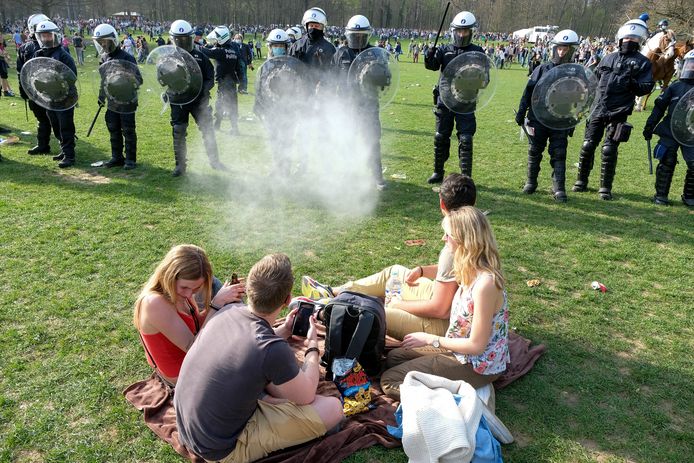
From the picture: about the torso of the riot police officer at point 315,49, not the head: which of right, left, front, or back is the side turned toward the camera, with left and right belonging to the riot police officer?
front

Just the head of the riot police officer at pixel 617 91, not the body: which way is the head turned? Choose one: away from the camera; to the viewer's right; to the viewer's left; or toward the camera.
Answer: toward the camera

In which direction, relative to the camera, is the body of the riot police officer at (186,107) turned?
toward the camera

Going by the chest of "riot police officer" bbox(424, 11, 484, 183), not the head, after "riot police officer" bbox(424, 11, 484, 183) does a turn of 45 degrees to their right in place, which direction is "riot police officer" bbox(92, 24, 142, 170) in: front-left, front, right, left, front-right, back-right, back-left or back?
front-right

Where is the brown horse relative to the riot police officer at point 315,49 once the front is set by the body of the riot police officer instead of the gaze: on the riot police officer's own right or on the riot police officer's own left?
on the riot police officer's own left

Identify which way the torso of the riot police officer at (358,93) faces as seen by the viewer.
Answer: toward the camera

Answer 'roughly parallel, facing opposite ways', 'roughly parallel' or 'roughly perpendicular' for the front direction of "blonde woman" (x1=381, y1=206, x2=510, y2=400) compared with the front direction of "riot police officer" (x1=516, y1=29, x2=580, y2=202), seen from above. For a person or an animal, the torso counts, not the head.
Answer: roughly perpendicular

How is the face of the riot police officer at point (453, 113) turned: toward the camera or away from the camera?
toward the camera

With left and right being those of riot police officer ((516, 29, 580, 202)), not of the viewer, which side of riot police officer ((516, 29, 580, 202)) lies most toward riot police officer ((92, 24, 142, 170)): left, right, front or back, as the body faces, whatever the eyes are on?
right

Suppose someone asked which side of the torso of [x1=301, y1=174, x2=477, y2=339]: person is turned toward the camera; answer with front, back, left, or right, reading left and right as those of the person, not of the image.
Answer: left

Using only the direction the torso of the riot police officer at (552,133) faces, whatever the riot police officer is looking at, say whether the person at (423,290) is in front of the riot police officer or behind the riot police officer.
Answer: in front

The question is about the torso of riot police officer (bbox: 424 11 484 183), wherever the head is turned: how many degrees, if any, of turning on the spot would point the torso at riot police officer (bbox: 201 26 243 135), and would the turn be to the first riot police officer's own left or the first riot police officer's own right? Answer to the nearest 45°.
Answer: approximately 135° to the first riot police officer's own right

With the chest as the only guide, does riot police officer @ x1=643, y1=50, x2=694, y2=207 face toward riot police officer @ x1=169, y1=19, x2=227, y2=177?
no

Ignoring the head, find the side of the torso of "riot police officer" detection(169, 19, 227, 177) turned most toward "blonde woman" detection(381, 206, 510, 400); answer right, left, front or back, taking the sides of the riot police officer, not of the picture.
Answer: front

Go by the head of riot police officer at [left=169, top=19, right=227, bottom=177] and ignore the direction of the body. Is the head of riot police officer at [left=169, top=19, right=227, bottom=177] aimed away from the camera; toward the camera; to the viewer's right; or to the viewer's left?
toward the camera

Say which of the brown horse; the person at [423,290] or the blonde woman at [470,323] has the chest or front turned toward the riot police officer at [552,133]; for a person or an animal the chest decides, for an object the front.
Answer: the brown horse

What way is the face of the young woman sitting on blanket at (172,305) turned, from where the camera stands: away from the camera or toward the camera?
toward the camera

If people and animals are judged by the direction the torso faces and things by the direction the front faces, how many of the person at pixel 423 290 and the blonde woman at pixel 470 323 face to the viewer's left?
2

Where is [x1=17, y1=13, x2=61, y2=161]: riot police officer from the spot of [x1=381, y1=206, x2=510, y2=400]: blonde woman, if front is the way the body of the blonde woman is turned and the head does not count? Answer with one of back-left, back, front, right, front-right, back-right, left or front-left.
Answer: front-right

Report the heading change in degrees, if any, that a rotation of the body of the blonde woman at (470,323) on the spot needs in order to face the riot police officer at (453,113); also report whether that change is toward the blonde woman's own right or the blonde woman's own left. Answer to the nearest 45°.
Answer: approximately 90° to the blonde woman's own right
